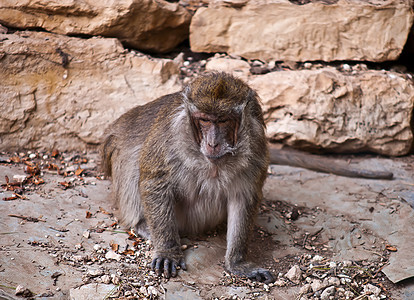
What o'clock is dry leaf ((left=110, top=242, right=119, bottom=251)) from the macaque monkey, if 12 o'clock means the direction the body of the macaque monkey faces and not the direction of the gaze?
The dry leaf is roughly at 4 o'clock from the macaque monkey.

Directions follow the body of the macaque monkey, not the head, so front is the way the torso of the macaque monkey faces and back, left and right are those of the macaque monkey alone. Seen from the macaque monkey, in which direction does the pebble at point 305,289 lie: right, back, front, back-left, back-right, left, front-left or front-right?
front

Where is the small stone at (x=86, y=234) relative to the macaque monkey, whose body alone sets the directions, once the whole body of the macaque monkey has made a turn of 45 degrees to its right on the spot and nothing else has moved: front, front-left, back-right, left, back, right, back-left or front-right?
right

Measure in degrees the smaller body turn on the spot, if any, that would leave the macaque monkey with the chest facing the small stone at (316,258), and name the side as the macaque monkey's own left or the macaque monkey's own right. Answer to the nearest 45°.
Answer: approximately 45° to the macaque monkey's own left

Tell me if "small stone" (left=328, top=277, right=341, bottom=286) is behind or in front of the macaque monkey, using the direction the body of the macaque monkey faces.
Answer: in front

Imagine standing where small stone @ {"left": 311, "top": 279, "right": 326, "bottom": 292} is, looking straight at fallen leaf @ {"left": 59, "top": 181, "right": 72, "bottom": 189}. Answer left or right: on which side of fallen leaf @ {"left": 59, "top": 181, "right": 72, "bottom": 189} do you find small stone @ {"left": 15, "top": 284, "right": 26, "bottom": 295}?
left

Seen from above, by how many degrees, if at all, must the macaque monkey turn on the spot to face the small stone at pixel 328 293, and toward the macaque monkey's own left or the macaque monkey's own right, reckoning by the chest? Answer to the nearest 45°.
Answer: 0° — it already faces it

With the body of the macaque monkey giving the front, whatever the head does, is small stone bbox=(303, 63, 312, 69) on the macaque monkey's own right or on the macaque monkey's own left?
on the macaque monkey's own left

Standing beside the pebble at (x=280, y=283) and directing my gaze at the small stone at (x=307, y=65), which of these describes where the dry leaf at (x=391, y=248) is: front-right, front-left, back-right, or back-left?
front-right

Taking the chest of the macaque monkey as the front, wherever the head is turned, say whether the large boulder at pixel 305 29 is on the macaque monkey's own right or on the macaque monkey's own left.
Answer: on the macaque monkey's own left

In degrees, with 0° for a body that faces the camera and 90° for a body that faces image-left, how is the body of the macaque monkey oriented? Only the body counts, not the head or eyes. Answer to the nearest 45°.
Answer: approximately 315°

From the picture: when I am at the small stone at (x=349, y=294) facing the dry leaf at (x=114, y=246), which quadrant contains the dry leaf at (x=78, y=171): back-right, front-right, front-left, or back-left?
front-right

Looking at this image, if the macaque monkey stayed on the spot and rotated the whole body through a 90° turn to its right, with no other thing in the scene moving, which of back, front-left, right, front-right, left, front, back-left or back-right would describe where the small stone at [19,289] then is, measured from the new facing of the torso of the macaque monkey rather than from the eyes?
front

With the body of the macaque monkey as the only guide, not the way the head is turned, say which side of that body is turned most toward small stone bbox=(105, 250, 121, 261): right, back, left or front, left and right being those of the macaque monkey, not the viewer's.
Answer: right
